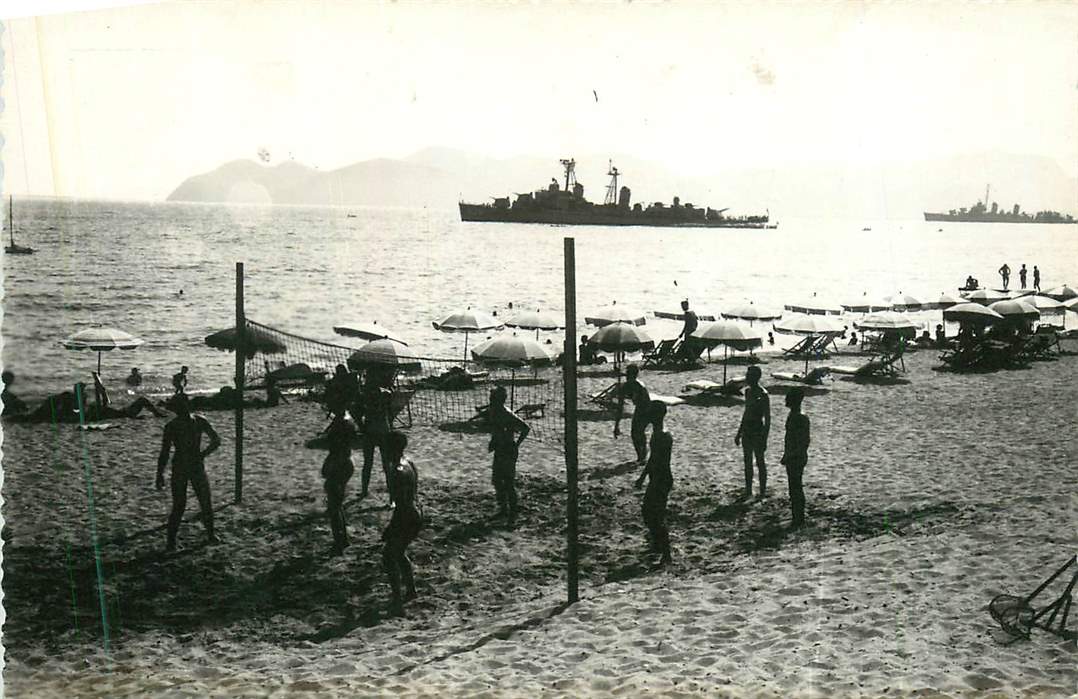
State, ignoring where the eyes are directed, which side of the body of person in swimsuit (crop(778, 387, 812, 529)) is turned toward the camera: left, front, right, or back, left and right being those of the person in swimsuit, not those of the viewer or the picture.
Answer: left

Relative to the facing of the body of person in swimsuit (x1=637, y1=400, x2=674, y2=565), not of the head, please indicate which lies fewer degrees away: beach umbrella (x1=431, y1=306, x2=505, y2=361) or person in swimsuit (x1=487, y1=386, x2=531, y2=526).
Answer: the person in swimsuit

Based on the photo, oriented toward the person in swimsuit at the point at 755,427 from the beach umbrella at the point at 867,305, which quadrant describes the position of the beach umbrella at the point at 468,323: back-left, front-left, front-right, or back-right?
front-right

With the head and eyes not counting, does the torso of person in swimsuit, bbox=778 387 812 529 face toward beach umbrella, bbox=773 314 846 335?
no

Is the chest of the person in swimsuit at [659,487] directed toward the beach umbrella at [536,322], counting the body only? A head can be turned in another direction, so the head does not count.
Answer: no

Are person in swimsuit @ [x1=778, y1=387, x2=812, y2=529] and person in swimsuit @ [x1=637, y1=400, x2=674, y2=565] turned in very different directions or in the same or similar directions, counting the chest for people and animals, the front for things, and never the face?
same or similar directions

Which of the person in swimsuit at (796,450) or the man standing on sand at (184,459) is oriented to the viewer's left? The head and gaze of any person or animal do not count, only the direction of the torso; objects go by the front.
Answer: the person in swimsuit

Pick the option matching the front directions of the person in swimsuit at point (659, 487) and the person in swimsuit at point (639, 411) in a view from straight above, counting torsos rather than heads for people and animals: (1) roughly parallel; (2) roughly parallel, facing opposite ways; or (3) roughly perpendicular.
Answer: roughly parallel

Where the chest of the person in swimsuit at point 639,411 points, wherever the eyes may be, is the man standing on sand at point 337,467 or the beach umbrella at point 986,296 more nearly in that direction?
the man standing on sand

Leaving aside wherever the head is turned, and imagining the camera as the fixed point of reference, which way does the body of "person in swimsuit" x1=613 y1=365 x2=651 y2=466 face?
to the viewer's left

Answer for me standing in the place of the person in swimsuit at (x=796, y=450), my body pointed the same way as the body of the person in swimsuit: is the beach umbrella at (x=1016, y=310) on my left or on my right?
on my right

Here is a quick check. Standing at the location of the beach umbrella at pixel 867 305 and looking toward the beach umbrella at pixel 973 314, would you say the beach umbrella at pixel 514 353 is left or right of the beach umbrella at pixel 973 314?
right

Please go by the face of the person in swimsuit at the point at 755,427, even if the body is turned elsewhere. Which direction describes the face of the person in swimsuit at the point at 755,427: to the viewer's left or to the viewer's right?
to the viewer's left
